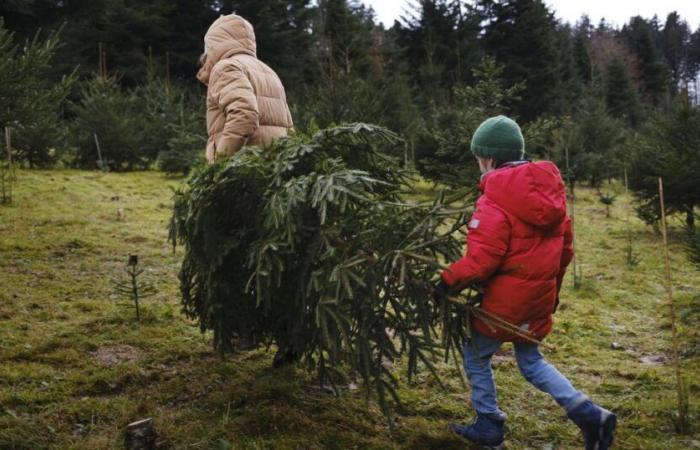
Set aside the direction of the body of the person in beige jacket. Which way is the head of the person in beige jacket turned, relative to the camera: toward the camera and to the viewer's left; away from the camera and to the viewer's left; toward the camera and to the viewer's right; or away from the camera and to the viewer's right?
away from the camera and to the viewer's left

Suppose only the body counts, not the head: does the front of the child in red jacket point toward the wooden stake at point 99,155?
yes

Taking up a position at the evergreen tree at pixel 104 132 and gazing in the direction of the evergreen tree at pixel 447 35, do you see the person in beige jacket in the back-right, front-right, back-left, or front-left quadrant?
back-right

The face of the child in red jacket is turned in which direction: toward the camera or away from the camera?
away from the camera

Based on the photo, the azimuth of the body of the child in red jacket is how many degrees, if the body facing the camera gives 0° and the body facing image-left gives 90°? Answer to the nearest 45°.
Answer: approximately 135°

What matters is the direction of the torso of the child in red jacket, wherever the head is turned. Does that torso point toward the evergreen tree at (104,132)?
yes

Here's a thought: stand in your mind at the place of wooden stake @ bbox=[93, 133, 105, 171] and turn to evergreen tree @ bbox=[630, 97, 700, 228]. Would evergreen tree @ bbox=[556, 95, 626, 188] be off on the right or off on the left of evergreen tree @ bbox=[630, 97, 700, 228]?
left

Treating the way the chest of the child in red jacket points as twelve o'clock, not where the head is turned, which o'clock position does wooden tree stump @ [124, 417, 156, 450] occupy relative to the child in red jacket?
The wooden tree stump is roughly at 10 o'clock from the child in red jacket.

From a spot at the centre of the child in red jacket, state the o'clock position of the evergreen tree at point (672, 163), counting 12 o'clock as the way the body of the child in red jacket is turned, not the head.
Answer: The evergreen tree is roughly at 2 o'clock from the child in red jacket.
